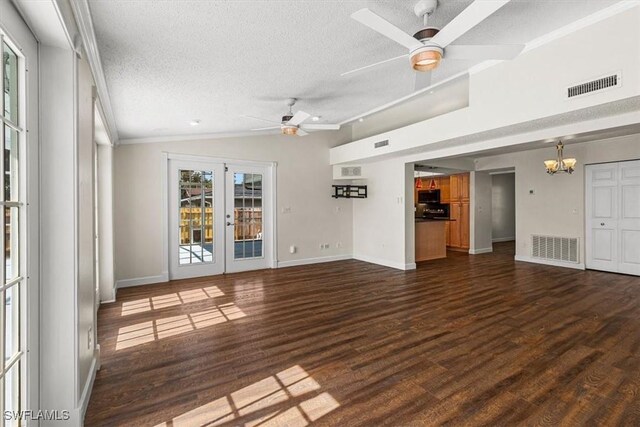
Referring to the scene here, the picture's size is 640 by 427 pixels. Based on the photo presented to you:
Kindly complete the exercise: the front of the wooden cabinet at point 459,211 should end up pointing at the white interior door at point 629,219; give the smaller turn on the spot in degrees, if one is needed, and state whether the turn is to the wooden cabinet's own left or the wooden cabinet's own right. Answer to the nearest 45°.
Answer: approximately 90° to the wooden cabinet's own left

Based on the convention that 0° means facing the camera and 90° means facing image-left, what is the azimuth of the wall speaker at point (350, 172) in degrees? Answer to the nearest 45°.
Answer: approximately 0°

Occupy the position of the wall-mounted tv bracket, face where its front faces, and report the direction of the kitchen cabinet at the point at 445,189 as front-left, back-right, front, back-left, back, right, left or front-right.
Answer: back-left

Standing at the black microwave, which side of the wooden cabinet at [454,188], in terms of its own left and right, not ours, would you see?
right

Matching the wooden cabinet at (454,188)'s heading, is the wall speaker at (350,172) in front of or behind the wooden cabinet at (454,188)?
in front

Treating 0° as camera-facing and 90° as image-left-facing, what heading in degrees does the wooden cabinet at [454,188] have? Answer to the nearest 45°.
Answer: approximately 45°

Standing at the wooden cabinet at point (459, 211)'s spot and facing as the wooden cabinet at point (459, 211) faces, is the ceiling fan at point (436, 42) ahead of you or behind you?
ahead

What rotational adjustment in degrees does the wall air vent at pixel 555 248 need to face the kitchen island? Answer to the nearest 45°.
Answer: approximately 45° to its right

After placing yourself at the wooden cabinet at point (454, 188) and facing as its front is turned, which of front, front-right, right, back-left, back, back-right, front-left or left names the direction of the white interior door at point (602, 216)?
left

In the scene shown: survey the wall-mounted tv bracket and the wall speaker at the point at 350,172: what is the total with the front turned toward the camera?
2

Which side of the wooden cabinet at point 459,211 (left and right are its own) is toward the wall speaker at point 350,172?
front

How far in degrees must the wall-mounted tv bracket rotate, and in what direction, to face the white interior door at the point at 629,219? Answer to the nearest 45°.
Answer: approximately 90° to its left
